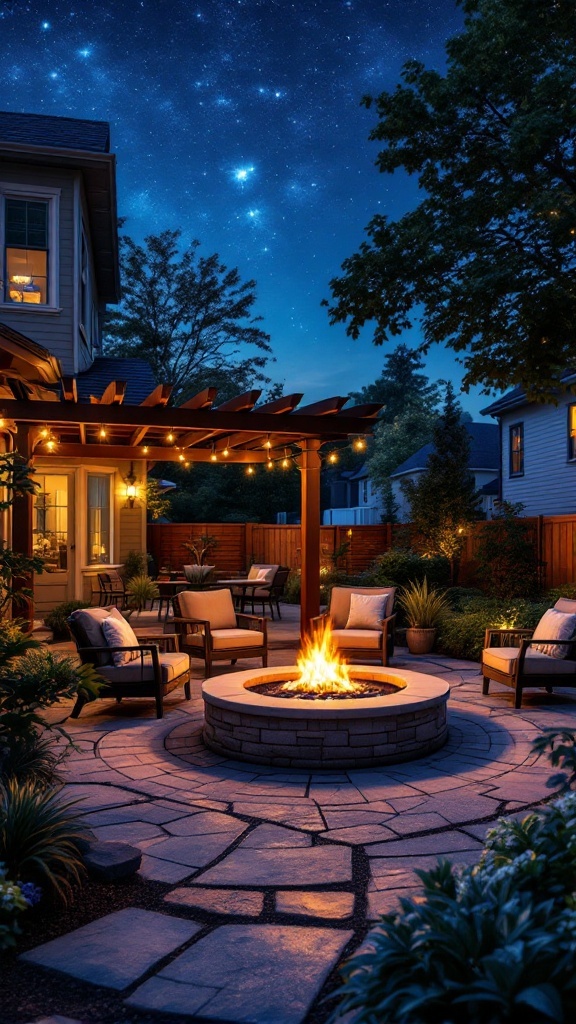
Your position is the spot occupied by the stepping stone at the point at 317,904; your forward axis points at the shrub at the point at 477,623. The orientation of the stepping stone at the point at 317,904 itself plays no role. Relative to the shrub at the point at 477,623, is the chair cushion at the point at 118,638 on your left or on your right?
left

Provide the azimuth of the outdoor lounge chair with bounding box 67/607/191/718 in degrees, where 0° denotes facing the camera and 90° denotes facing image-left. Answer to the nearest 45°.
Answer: approximately 315°

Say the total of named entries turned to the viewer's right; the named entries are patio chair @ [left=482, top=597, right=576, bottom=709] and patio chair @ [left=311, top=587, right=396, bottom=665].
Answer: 0

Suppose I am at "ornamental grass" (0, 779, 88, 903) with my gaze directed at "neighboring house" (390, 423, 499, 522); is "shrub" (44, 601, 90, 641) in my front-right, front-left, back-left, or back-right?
front-left

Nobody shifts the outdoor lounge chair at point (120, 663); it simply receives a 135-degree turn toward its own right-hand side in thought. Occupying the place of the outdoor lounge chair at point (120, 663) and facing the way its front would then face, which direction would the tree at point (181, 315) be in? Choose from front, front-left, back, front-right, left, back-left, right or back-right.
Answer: right

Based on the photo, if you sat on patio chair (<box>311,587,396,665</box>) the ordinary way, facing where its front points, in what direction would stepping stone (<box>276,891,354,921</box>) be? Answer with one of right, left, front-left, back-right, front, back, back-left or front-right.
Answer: front-left

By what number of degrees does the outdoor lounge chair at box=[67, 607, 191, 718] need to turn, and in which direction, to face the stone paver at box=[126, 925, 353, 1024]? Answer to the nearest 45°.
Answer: approximately 45° to its right

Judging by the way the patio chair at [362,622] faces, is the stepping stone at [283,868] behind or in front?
in front

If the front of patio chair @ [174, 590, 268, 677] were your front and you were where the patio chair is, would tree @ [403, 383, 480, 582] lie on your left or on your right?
on your left

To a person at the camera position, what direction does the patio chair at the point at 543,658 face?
facing the viewer and to the left of the viewer

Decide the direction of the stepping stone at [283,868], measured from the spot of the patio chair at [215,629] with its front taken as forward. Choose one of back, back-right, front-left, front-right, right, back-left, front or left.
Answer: front-right

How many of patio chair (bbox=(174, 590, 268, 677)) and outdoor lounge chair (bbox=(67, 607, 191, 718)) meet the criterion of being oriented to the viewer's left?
0

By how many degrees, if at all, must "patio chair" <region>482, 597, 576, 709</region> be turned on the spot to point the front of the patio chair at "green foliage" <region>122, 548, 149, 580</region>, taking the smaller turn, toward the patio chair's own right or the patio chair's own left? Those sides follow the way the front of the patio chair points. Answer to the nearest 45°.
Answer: approximately 90° to the patio chair's own right

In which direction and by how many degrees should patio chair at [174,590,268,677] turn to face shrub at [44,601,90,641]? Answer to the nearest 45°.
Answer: approximately 180°

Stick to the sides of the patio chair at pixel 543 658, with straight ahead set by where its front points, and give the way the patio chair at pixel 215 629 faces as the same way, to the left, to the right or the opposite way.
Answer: to the left
